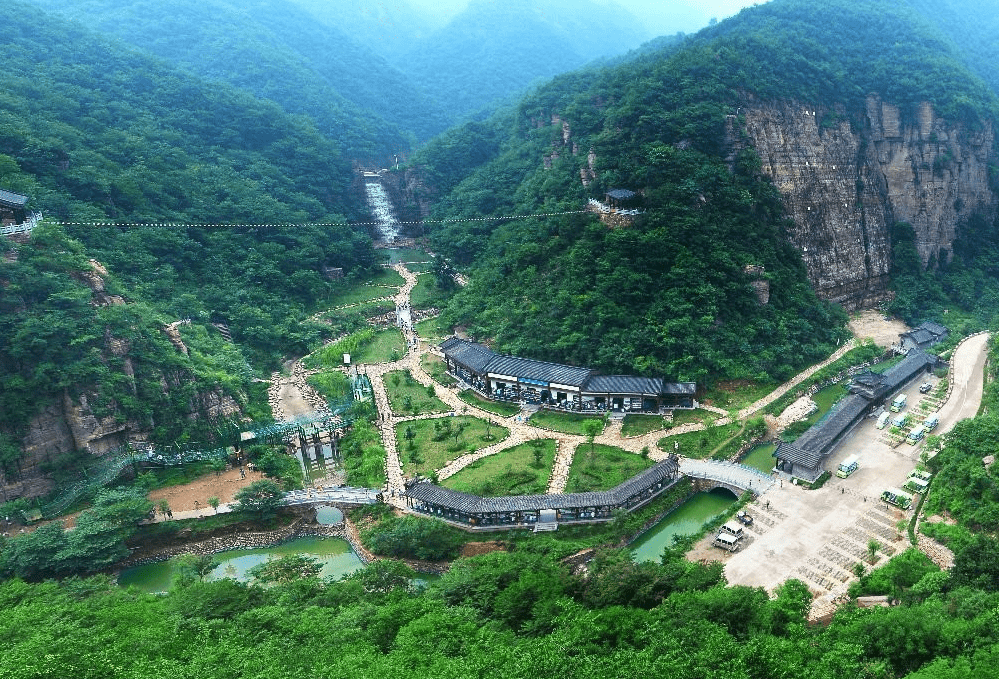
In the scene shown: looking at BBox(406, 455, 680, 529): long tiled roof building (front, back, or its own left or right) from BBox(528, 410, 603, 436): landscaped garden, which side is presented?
back

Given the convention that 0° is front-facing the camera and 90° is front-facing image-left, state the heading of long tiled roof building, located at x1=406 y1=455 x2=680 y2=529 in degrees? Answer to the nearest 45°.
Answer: approximately 0°

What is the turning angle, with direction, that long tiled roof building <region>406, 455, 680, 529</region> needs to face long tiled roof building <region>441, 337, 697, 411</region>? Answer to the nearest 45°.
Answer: approximately 180°

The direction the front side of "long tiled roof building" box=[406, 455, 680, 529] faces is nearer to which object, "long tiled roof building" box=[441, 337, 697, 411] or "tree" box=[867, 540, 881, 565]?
the tree

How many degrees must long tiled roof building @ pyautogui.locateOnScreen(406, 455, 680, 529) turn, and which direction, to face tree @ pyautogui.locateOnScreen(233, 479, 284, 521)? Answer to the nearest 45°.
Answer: approximately 90° to its right

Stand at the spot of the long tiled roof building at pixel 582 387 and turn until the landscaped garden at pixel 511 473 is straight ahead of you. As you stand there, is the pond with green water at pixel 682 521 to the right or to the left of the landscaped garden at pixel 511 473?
left

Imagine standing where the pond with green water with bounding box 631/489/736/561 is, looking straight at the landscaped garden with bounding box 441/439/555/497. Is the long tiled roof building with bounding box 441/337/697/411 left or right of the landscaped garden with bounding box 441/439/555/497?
right

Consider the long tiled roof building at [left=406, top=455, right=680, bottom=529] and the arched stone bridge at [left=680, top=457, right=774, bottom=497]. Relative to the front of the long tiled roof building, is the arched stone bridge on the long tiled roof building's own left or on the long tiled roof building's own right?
on the long tiled roof building's own left

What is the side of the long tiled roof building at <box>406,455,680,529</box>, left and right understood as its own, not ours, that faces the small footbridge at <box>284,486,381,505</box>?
right
